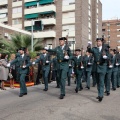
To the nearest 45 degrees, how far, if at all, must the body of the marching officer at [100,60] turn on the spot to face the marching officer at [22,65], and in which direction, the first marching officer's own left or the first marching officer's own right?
approximately 90° to the first marching officer's own right

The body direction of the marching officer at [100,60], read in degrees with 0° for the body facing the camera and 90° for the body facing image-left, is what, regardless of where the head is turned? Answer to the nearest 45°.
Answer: approximately 0°

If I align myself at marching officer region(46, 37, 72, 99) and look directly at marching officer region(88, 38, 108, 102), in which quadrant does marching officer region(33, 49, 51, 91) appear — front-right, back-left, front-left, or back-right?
back-left

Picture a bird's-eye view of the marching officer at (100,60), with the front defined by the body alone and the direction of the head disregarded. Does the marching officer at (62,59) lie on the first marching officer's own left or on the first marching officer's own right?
on the first marching officer's own right

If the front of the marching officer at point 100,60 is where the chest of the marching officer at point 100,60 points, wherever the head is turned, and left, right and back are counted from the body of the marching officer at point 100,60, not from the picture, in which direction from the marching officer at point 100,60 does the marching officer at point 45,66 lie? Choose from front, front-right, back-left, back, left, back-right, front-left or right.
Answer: back-right

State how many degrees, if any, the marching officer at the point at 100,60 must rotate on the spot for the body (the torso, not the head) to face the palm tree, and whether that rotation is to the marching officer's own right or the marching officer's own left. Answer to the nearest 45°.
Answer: approximately 135° to the marching officer's own right

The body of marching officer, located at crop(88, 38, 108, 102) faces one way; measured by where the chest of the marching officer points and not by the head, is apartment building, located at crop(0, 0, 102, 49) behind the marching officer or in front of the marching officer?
behind
